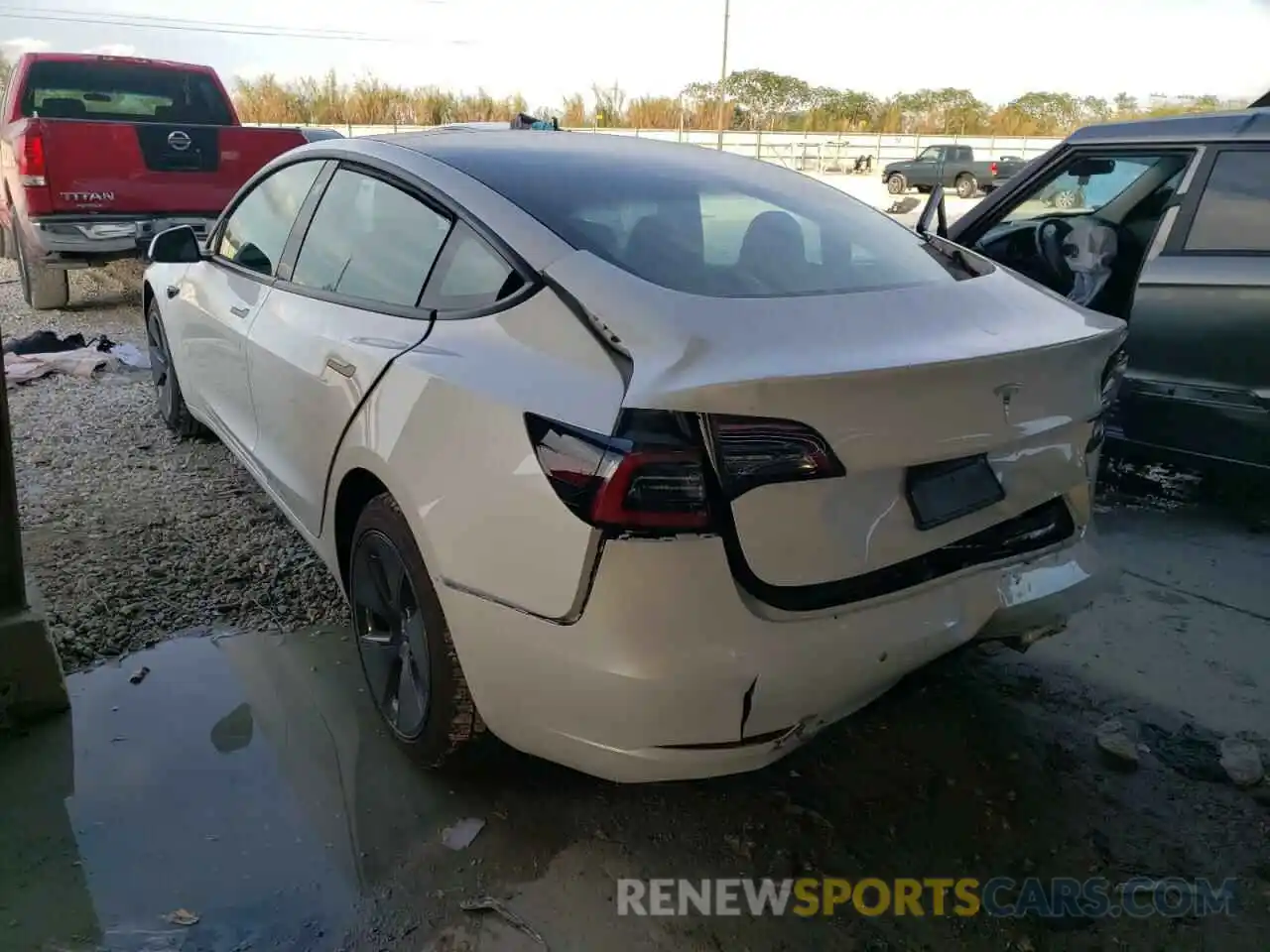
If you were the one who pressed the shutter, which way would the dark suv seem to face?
facing away from the viewer and to the left of the viewer

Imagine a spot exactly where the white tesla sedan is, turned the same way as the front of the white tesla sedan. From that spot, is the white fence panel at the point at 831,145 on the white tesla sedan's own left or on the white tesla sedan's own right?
on the white tesla sedan's own right

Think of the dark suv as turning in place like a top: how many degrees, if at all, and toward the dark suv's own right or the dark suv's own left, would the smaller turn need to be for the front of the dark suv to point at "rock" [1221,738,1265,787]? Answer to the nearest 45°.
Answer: approximately 135° to the dark suv's own left

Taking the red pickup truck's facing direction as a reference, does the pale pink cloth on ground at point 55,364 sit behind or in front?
behind

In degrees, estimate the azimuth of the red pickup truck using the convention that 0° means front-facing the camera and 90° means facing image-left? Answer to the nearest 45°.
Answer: approximately 180°

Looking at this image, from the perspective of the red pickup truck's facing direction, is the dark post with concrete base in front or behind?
behind

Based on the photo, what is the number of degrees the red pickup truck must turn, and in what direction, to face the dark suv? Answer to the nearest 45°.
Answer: approximately 135° to its right
